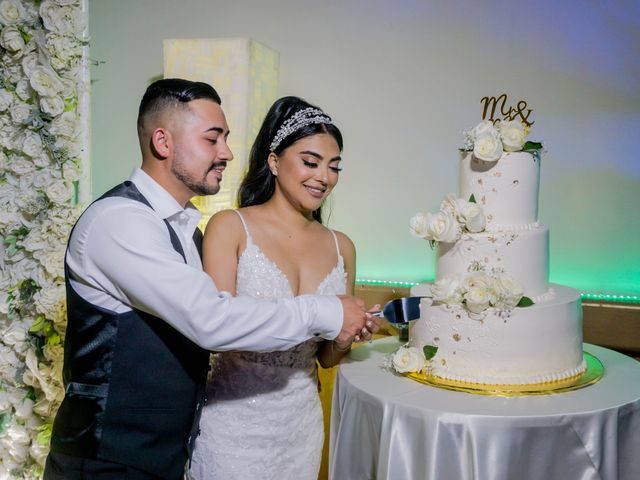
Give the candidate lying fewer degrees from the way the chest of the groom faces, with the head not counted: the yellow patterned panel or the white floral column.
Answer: the yellow patterned panel

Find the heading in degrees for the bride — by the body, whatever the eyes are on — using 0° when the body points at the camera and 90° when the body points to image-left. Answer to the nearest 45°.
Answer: approximately 315°

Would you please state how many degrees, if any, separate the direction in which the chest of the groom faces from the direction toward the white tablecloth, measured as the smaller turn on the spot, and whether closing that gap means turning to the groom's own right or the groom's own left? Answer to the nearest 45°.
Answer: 0° — they already face it

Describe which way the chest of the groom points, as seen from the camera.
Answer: to the viewer's right

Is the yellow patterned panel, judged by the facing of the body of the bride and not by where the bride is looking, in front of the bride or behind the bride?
behind

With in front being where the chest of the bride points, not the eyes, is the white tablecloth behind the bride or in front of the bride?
in front

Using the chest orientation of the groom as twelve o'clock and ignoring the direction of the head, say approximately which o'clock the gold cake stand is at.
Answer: The gold cake stand is roughly at 12 o'clock from the groom.

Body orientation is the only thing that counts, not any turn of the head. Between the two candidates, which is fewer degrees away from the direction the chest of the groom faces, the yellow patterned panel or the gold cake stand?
the gold cake stand

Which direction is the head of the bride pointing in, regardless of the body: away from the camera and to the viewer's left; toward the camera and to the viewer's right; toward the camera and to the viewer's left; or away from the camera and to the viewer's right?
toward the camera and to the viewer's right

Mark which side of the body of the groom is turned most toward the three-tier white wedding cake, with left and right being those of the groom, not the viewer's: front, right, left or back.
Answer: front

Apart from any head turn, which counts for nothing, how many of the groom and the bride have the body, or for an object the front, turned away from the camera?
0
